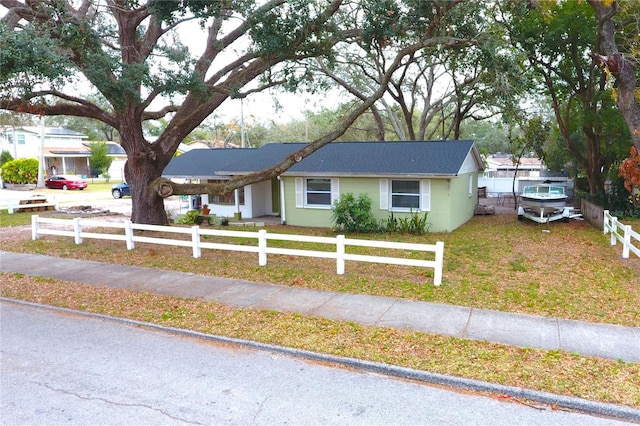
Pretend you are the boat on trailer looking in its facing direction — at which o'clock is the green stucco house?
The green stucco house is roughly at 2 o'clock from the boat on trailer.

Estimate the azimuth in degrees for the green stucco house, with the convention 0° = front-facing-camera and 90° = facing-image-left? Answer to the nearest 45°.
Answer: approximately 0°

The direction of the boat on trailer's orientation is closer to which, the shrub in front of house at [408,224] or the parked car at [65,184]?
the shrub in front of house

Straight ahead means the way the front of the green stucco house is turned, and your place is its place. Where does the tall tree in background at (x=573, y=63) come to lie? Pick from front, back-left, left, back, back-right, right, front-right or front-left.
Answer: left

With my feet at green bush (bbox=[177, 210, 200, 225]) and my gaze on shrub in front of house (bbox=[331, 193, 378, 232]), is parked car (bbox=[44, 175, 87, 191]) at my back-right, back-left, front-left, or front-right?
back-left

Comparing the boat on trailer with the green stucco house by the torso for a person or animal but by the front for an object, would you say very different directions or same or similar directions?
same or similar directions

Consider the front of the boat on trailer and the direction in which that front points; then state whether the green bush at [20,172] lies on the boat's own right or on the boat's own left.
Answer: on the boat's own right

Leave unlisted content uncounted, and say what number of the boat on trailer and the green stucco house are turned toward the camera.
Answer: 2

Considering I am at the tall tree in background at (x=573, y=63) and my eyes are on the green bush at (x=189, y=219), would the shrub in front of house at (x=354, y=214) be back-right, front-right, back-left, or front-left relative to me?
front-left

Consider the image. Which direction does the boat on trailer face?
toward the camera

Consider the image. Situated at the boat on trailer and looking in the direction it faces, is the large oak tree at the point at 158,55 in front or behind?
in front

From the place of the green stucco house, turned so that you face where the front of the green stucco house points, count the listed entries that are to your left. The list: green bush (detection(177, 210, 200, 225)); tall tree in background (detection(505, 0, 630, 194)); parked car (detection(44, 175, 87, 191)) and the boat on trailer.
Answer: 2
